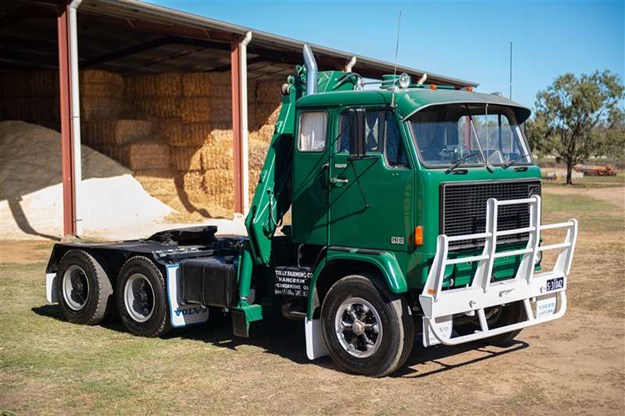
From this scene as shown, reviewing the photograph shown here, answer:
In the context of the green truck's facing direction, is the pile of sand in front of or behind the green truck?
behind

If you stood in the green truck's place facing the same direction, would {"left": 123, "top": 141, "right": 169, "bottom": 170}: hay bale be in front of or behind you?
behind

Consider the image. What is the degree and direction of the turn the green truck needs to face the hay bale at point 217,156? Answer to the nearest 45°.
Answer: approximately 135° to its left

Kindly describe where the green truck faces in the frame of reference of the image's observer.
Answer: facing the viewer and to the right of the viewer

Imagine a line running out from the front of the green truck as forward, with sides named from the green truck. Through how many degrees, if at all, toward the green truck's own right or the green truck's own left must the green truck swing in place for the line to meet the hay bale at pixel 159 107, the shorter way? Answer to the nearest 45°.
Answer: approximately 135° to the green truck's own left

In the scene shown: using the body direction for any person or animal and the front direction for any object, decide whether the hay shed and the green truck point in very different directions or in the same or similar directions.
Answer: same or similar directions

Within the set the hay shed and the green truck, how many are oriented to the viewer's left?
0

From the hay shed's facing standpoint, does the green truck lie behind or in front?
in front

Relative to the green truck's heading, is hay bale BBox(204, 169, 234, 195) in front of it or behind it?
behind

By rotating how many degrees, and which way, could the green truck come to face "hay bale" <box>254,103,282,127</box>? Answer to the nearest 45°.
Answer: approximately 135° to its left

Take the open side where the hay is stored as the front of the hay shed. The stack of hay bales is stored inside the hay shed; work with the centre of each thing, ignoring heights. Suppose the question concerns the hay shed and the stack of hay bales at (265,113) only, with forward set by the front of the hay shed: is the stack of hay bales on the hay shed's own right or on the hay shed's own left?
on the hay shed's own left
